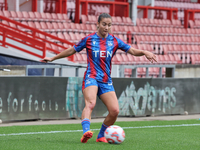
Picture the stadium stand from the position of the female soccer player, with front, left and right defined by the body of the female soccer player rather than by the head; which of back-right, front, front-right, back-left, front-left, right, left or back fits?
back

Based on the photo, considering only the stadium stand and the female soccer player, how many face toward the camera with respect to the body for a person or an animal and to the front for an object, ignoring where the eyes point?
2

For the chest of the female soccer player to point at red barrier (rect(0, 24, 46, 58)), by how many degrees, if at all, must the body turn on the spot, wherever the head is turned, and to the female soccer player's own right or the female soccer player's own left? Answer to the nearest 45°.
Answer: approximately 180°

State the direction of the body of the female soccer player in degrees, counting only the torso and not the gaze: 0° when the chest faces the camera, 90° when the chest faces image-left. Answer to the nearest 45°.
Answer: approximately 0°

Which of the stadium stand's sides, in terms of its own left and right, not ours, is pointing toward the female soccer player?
front

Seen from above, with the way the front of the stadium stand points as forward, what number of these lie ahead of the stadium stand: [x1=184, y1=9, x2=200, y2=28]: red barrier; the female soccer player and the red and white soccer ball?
2
